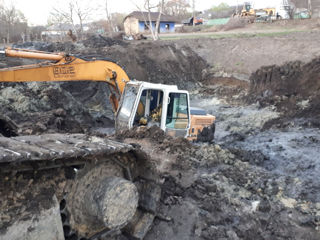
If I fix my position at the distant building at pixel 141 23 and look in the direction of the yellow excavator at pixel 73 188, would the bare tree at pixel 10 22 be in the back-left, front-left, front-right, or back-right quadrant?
front-right

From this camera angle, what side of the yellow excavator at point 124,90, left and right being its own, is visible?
left

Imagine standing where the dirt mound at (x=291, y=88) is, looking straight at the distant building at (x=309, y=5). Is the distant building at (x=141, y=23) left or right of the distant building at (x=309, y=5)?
left

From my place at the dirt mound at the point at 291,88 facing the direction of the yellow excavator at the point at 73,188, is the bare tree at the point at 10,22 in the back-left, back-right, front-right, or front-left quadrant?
back-right

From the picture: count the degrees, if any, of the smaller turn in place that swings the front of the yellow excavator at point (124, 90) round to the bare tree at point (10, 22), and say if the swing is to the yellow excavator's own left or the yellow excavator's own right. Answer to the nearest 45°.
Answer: approximately 90° to the yellow excavator's own right

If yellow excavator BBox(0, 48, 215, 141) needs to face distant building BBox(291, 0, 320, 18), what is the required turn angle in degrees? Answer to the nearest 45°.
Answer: approximately 135° to its right

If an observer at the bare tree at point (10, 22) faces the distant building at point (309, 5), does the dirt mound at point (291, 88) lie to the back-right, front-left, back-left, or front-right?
front-right

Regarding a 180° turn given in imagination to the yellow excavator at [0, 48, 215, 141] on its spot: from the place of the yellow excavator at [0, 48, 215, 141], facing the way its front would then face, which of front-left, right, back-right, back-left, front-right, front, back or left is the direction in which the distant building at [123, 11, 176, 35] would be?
left

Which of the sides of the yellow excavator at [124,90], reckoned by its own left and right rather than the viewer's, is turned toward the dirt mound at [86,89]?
right
